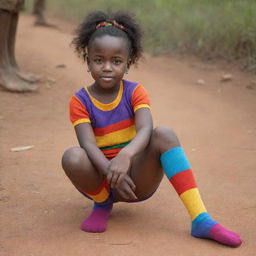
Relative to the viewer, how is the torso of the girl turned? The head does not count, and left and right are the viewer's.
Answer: facing the viewer

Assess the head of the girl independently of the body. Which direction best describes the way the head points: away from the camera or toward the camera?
toward the camera

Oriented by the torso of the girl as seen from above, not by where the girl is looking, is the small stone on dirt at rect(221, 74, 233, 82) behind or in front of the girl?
behind
